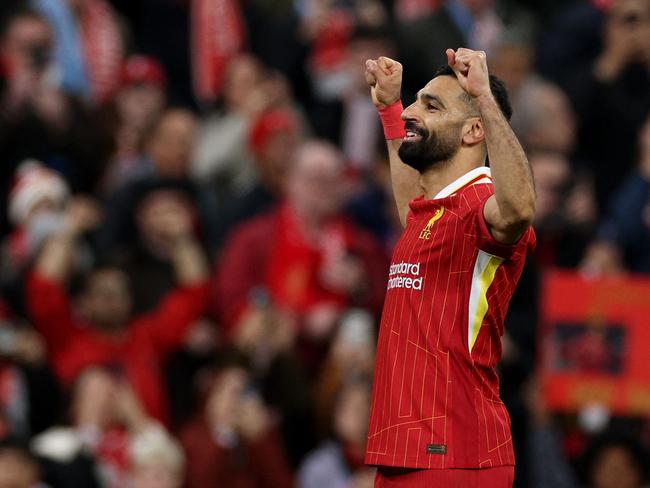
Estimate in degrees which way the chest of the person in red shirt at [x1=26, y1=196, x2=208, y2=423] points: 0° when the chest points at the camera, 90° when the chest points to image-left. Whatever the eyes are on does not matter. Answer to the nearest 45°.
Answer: approximately 0°

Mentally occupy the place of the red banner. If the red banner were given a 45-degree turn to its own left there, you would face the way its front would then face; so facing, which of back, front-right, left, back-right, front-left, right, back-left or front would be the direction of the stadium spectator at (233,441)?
back-right

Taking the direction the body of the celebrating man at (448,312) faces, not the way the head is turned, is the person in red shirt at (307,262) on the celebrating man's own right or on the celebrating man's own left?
on the celebrating man's own right
